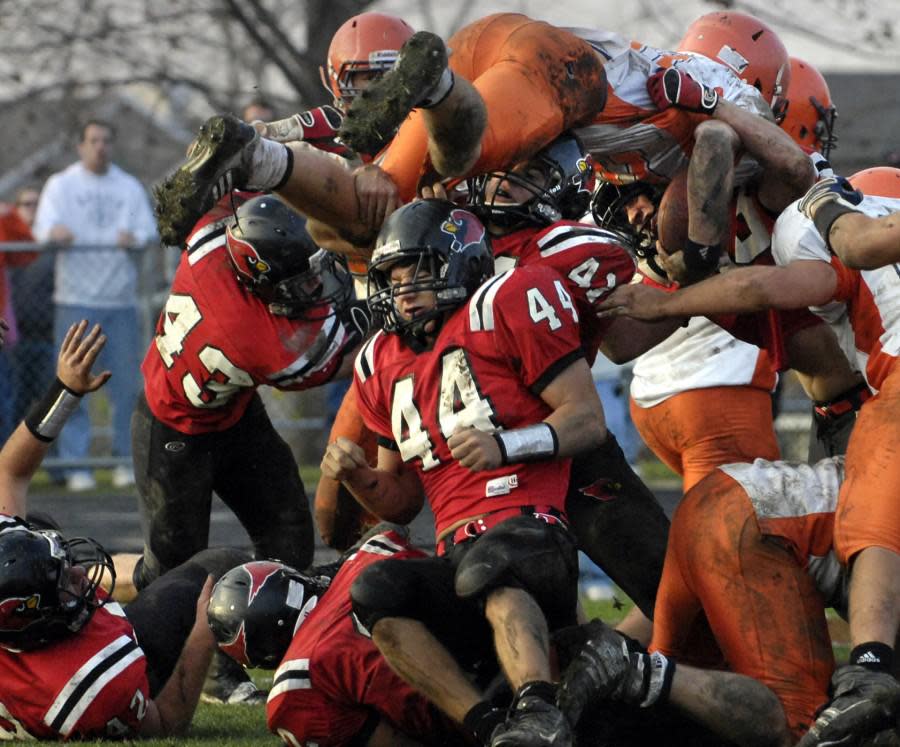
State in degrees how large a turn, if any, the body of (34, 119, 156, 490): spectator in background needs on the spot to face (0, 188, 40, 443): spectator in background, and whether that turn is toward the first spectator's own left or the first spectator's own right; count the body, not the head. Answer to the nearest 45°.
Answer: approximately 90° to the first spectator's own right

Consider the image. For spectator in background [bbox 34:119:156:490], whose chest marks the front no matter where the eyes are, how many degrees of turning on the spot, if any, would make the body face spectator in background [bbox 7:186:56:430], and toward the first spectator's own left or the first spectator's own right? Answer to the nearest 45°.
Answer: approximately 90° to the first spectator's own right

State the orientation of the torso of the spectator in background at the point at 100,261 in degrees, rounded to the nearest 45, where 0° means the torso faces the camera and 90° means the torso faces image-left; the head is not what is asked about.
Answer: approximately 0°
